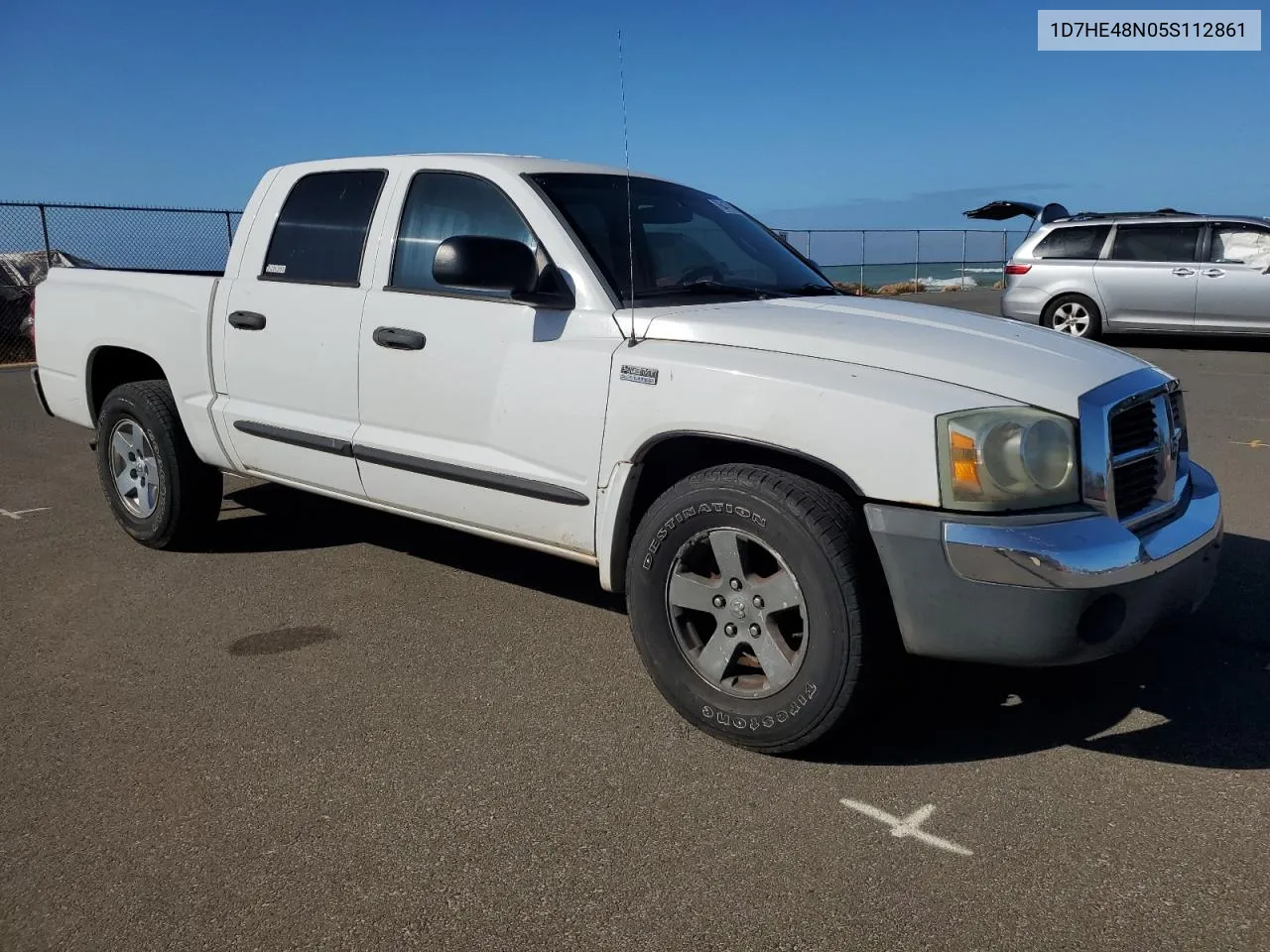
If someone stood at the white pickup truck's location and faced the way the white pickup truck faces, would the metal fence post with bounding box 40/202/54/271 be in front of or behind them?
behind

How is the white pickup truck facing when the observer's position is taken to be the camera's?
facing the viewer and to the right of the viewer

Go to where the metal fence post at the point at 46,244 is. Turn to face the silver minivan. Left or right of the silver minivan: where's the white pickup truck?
right

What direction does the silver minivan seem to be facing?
to the viewer's right

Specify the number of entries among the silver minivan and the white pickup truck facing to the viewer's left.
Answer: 0

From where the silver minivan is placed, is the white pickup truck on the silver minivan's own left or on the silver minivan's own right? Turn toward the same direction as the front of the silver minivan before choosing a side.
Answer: on the silver minivan's own right

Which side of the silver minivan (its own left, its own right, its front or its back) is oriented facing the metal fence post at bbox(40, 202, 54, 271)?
back

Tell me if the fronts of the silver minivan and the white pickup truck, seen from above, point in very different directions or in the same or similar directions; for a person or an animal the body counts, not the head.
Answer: same or similar directions

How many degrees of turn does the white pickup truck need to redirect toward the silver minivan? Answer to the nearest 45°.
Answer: approximately 90° to its left
